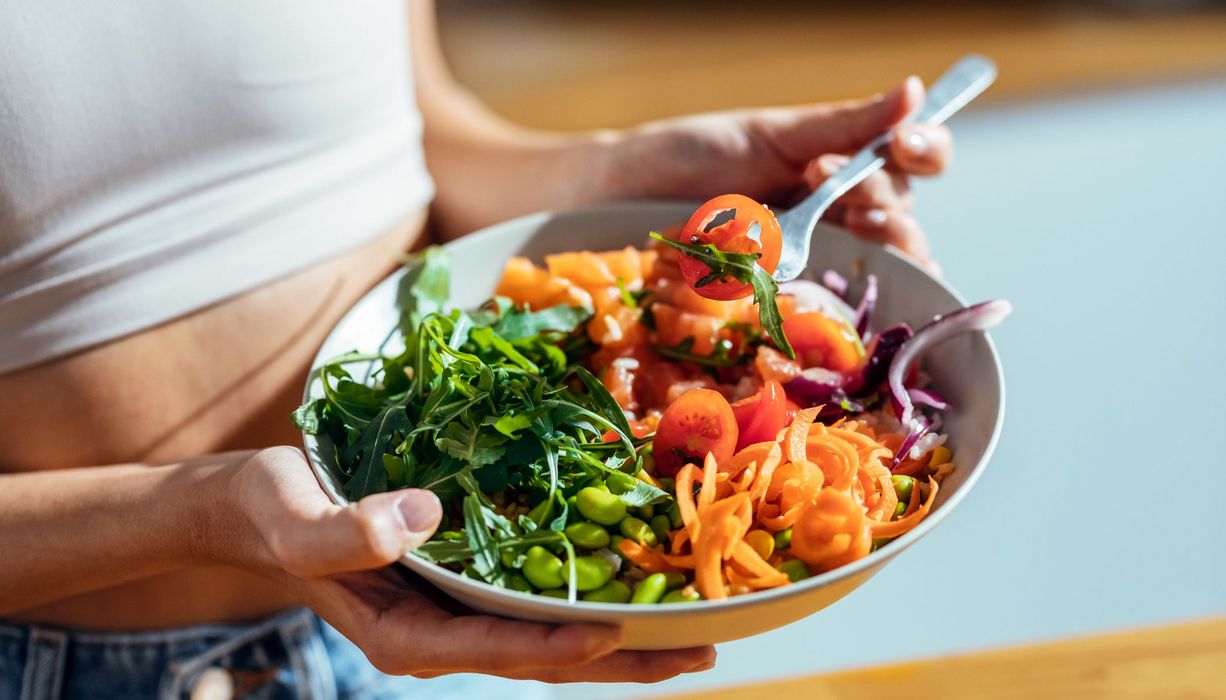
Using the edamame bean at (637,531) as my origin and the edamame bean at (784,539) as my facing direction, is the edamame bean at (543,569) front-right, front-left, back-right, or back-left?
back-right

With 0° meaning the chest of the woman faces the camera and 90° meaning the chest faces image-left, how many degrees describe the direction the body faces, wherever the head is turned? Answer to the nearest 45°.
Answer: approximately 315°
